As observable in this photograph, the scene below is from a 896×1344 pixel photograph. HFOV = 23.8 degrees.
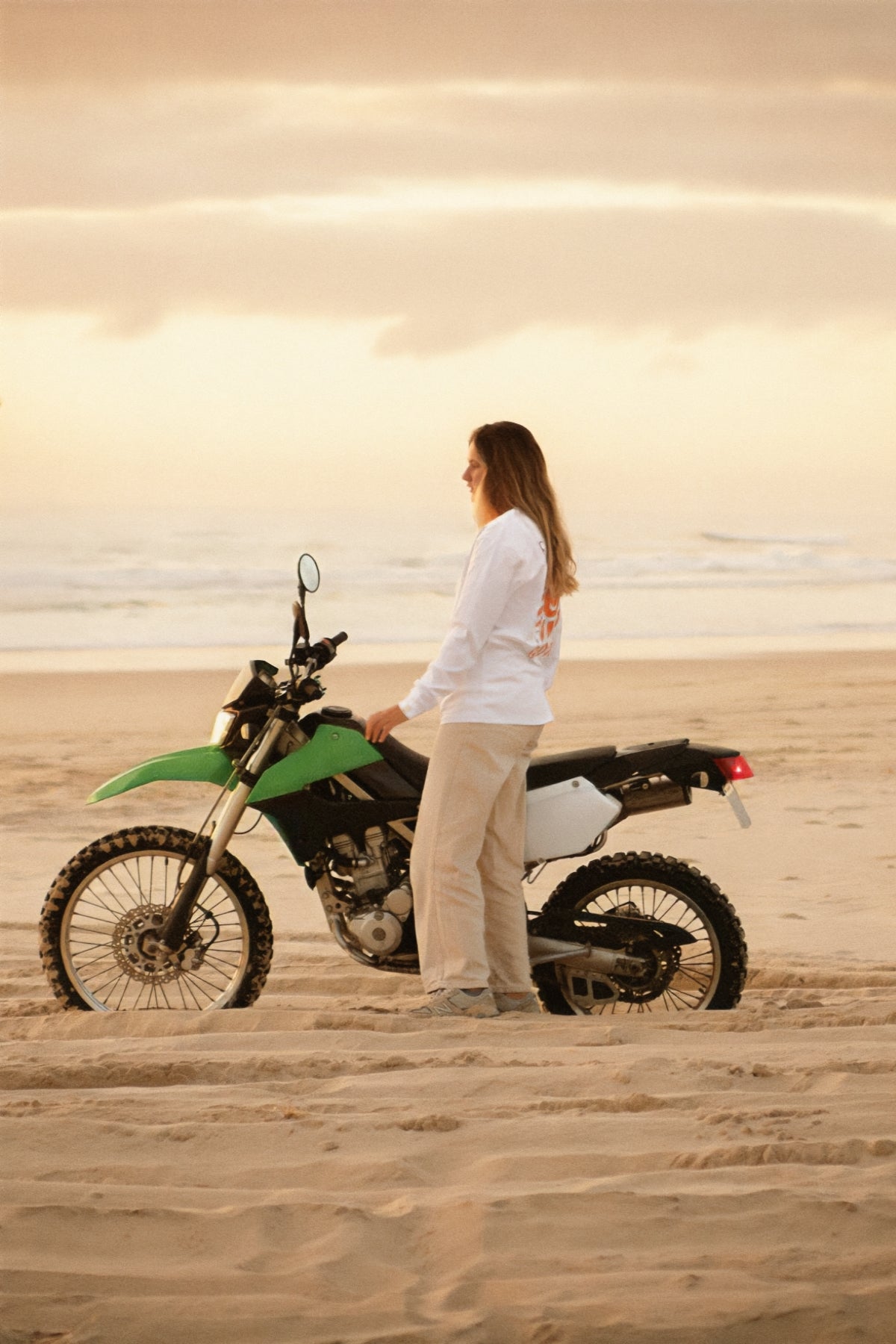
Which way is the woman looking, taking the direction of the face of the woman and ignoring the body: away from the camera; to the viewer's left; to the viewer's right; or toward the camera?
to the viewer's left

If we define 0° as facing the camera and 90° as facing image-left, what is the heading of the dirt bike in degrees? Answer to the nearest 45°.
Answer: approximately 90°
